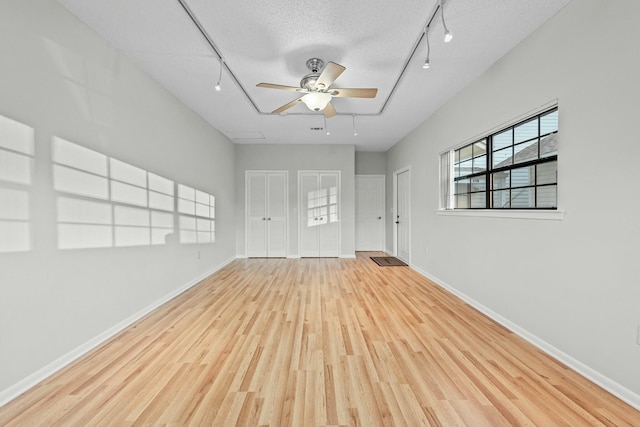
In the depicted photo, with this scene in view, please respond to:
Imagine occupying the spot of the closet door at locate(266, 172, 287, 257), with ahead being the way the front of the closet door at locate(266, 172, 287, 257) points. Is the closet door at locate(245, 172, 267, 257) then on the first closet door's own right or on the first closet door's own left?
on the first closet door's own right

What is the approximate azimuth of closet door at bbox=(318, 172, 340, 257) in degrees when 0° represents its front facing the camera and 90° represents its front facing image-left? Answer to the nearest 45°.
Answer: approximately 0°

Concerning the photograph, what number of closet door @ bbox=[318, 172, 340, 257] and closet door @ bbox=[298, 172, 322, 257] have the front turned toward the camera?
2

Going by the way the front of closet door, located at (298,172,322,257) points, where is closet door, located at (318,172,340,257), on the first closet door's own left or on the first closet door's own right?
on the first closet door's own left

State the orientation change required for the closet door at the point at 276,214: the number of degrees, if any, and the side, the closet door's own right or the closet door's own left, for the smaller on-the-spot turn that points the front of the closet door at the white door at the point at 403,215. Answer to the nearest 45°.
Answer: approximately 90° to the closet door's own left

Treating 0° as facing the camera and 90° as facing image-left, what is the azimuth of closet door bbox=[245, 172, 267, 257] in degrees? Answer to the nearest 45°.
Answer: approximately 0°

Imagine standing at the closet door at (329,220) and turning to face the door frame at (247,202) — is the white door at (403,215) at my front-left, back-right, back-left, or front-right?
back-left

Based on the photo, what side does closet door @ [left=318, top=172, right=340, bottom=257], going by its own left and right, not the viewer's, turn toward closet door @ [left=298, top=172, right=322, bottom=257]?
right
